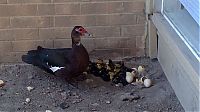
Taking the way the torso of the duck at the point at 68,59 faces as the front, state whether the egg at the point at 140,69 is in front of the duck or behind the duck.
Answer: in front

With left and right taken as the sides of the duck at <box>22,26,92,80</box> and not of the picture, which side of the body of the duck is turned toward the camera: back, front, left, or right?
right
